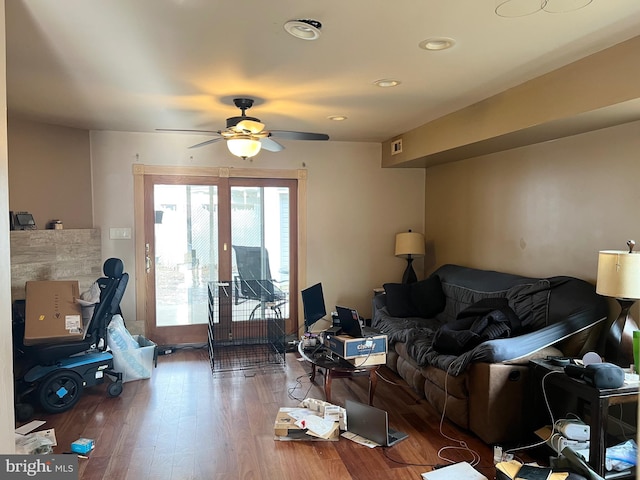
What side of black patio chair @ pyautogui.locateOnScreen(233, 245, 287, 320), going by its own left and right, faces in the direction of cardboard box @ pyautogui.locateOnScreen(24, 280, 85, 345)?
right

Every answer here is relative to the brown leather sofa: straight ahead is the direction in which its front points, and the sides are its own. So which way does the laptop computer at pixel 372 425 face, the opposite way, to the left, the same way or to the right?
the opposite way

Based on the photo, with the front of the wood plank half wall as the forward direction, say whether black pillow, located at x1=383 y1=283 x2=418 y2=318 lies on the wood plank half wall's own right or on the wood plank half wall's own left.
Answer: on the wood plank half wall's own left

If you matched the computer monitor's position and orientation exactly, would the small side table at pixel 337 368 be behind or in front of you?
in front

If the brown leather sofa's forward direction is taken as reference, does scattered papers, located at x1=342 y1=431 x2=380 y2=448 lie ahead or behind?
ahead

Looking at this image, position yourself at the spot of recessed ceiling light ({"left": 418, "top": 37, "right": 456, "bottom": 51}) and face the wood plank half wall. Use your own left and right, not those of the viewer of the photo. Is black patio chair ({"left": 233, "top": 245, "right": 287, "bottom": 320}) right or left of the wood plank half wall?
right
